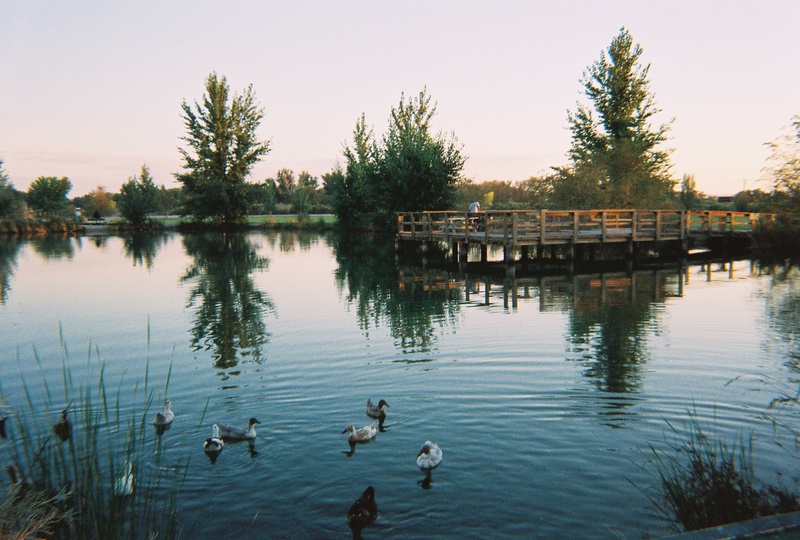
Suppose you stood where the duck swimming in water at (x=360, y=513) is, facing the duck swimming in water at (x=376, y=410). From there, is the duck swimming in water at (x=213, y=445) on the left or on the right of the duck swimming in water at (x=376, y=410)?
left

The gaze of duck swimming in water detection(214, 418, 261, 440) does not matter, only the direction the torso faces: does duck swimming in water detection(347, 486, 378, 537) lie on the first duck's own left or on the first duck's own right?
on the first duck's own right

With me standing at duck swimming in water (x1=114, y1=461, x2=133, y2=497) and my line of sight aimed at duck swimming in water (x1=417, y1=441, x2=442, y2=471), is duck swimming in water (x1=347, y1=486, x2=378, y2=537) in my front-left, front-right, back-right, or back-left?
front-right

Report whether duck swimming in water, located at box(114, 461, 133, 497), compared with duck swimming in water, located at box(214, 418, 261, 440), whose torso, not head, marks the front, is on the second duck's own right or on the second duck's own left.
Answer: on the second duck's own right

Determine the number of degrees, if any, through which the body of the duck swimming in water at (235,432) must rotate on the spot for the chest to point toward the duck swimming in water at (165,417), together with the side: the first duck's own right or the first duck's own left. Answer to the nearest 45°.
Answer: approximately 135° to the first duck's own left

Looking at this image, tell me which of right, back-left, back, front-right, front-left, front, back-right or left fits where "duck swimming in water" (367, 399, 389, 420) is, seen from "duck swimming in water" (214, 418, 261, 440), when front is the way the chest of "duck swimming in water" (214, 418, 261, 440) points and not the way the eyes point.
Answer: front

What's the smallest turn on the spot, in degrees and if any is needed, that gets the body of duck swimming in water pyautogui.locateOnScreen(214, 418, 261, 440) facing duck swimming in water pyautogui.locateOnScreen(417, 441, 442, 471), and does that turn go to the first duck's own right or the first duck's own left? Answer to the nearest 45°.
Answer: approximately 45° to the first duck's own right

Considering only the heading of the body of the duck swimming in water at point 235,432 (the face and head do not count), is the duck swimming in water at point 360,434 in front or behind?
in front

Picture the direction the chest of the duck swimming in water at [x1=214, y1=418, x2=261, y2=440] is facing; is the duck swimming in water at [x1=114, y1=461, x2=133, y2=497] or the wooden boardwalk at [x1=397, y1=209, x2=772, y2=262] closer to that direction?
the wooden boardwalk

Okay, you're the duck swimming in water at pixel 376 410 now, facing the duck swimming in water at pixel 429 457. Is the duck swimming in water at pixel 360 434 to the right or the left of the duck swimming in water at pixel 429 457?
right

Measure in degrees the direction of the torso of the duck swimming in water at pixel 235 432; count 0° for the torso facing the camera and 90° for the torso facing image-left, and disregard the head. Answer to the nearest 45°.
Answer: approximately 270°
